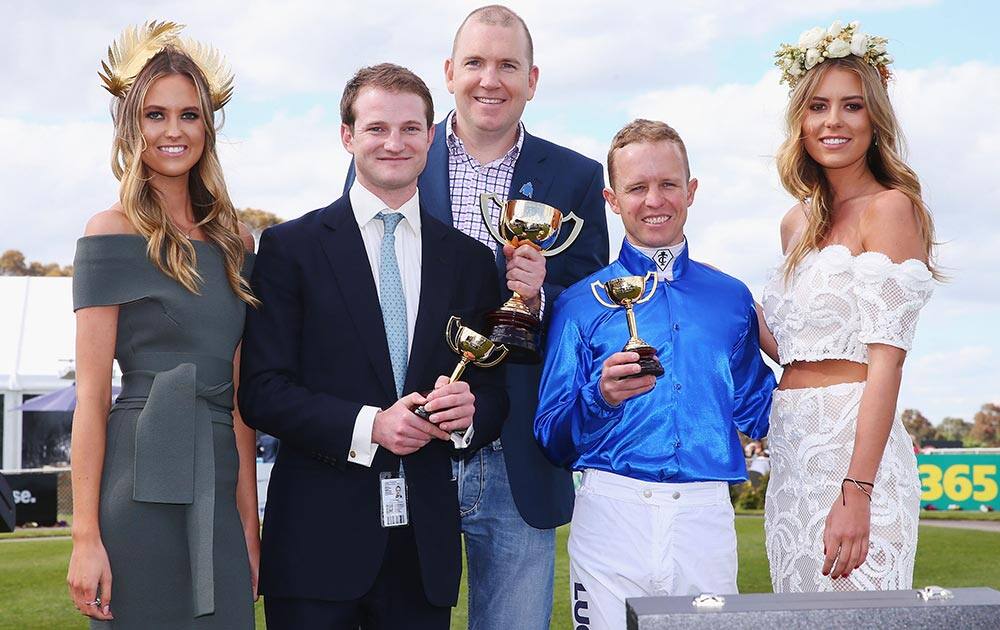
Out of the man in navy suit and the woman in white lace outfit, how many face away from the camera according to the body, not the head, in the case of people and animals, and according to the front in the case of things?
0

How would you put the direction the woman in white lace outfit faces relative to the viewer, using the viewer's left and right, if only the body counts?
facing the viewer and to the left of the viewer

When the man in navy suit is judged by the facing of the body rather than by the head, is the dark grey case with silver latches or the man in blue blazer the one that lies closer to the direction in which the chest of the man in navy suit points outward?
the dark grey case with silver latches

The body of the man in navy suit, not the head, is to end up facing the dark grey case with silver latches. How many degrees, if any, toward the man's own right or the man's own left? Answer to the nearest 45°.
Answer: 0° — they already face it

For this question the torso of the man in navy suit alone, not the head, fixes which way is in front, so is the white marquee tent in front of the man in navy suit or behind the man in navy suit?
behind

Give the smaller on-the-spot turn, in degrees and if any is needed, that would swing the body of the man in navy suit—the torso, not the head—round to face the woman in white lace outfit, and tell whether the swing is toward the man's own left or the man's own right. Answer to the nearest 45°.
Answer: approximately 45° to the man's own left

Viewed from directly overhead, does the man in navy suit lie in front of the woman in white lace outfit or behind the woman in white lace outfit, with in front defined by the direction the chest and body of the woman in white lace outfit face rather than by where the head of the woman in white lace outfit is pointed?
in front

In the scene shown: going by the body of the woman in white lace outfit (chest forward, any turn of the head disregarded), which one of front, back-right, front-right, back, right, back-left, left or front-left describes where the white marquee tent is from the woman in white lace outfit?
right

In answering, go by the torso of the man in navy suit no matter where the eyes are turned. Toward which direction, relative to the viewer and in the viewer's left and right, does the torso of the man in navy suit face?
facing the viewer and to the right of the viewer
